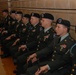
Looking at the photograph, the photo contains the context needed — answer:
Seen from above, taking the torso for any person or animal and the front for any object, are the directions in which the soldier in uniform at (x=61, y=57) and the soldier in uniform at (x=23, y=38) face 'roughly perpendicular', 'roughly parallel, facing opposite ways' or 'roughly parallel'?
roughly parallel

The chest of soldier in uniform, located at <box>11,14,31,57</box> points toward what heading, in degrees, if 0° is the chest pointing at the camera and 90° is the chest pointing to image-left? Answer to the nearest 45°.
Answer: approximately 45°

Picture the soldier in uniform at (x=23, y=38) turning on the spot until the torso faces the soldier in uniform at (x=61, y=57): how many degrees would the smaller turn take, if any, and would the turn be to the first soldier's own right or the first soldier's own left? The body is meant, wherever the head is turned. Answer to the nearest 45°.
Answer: approximately 45° to the first soldier's own left

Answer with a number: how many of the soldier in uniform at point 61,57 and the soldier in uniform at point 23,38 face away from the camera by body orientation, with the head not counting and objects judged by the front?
0

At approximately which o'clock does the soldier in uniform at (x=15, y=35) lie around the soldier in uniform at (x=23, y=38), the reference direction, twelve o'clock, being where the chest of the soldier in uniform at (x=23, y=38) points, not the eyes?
the soldier in uniform at (x=15, y=35) is roughly at 4 o'clock from the soldier in uniform at (x=23, y=38).

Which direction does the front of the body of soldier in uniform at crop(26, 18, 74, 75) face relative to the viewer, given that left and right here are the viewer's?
facing the viewer and to the left of the viewer
